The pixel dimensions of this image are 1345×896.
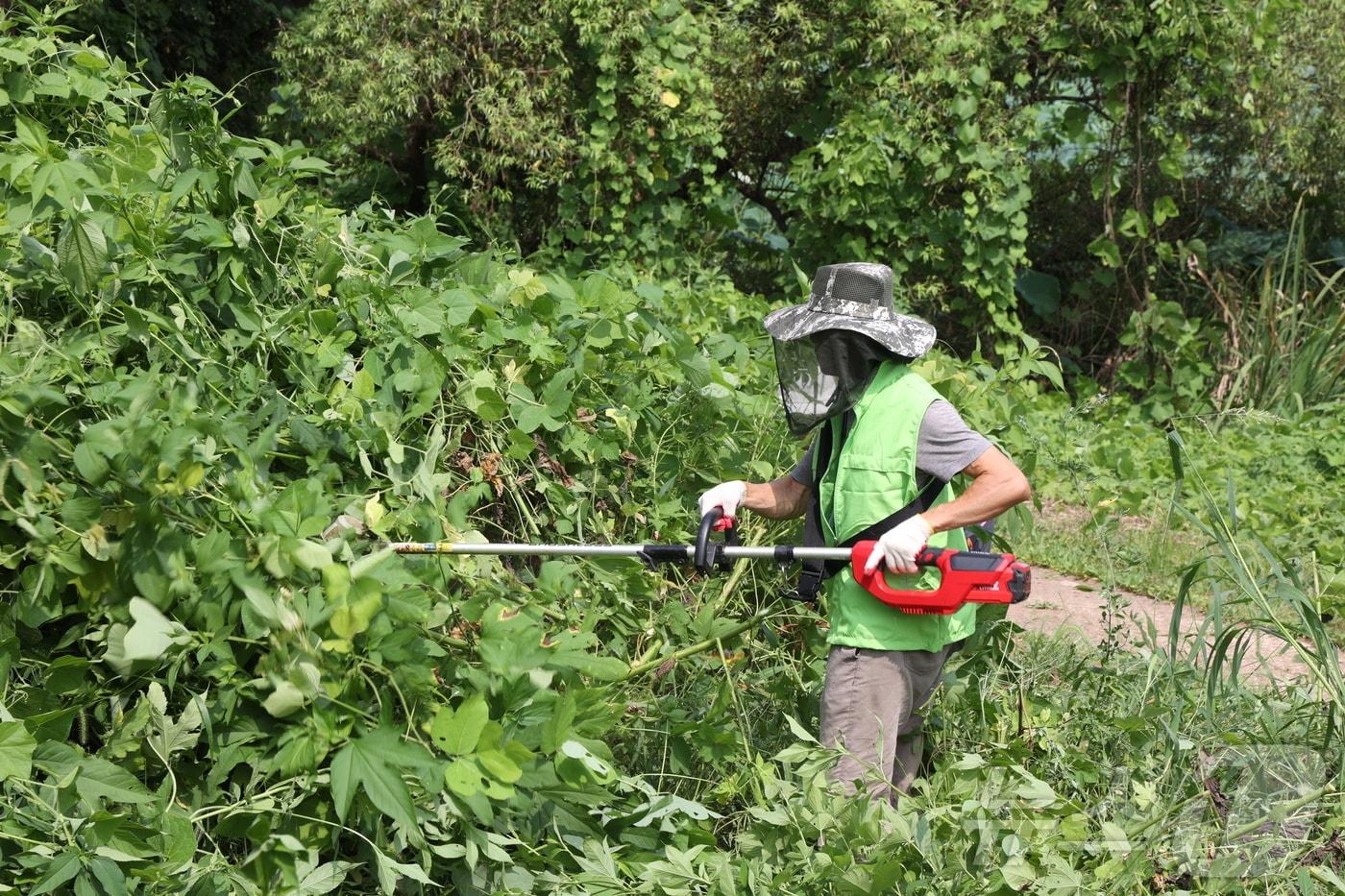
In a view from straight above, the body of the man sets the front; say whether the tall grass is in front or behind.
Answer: behind

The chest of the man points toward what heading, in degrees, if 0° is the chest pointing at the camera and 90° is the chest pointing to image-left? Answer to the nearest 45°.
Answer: approximately 45°
